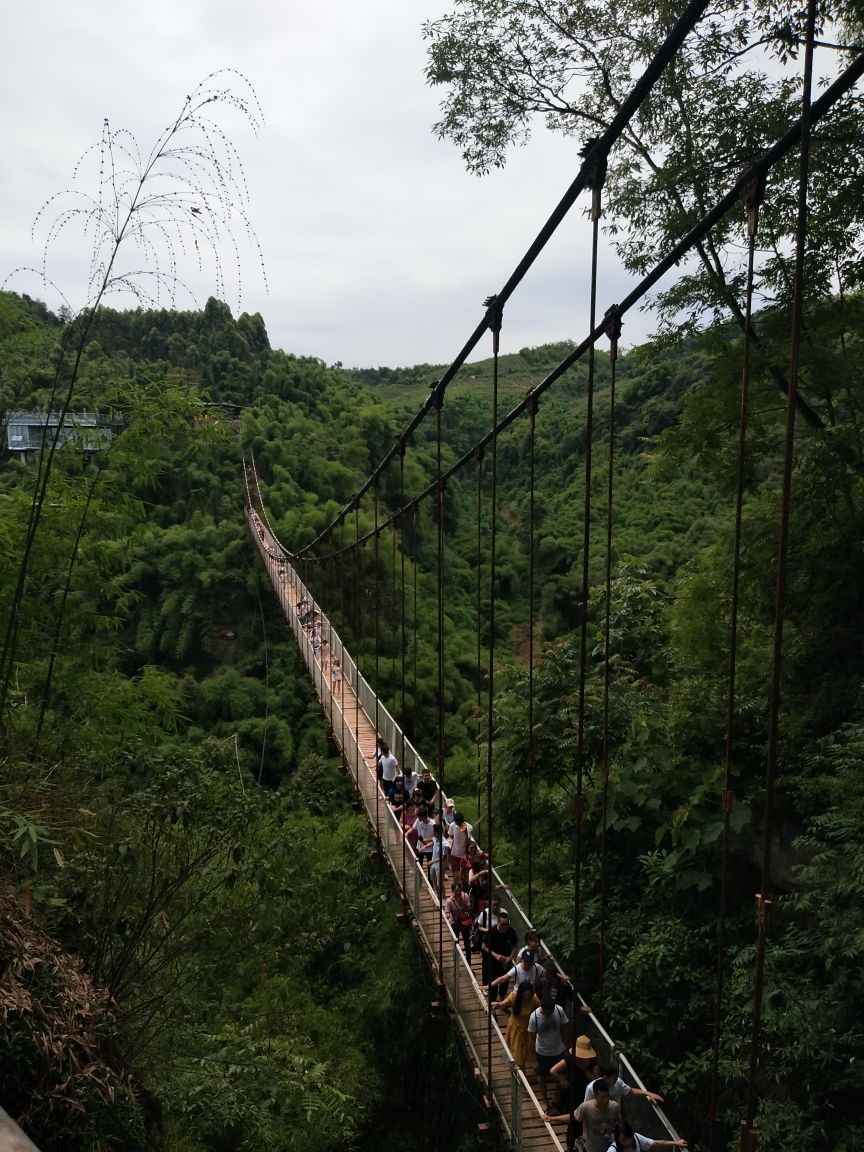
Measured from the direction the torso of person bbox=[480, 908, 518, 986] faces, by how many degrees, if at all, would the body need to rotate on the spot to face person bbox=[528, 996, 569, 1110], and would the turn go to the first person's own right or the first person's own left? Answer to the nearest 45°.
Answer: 0° — they already face them

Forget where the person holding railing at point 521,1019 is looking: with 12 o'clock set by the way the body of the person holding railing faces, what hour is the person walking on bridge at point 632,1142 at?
The person walking on bridge is roughly at 11 o'clock from the person holding railing.

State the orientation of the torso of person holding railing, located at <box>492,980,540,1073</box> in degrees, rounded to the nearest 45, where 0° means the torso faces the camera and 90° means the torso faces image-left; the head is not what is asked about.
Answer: approximately 0°

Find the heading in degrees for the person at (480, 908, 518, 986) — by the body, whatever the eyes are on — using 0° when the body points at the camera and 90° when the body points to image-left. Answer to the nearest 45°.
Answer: approximately 0°
